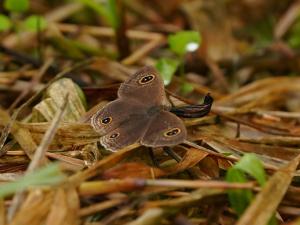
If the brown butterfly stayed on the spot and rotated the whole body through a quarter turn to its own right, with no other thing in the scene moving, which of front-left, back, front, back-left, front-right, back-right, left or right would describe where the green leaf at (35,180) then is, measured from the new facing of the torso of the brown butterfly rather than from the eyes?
right

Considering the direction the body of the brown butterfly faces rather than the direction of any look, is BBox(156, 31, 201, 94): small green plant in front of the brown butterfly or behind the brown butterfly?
in front

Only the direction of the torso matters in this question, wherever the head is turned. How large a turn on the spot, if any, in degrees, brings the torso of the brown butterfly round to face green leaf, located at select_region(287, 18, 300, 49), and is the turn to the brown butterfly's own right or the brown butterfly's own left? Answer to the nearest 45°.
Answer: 0° — it already faces it

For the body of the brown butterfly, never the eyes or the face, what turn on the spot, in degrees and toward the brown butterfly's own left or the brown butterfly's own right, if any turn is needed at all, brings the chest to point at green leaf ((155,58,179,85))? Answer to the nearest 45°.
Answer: approximately 45° to the brown butterfly's own left

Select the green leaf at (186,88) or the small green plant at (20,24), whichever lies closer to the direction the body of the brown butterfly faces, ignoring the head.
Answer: the green leaf

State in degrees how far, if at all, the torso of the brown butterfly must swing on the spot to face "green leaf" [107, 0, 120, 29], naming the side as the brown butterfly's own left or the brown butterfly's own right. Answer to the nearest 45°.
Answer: approximately 45° to the brown butterfly's own left

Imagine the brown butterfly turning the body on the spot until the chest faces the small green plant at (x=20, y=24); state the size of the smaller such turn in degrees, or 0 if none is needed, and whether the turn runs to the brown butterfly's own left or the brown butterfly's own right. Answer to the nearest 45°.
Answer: approximately 90° to the brown butterfly's own left

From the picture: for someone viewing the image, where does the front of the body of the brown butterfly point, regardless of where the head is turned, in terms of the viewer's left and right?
facing away from the viewer and to the right of the viewer
